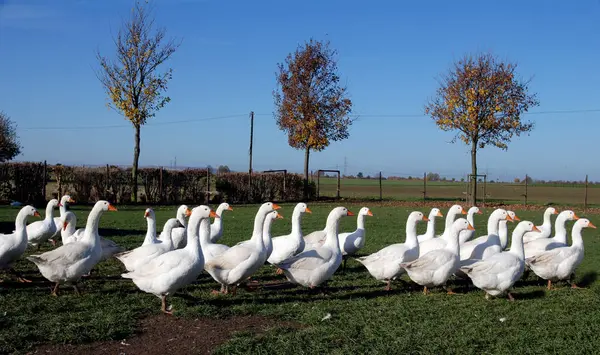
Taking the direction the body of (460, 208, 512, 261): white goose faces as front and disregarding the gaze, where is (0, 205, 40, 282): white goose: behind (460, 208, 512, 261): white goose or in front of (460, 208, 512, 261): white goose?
behind

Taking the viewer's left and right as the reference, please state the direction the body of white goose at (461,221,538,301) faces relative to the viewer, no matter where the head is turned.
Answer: facing to the right of the viewer

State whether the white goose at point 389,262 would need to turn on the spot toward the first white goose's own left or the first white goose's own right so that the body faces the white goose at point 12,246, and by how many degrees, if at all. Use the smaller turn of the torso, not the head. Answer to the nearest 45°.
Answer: approximately 180°

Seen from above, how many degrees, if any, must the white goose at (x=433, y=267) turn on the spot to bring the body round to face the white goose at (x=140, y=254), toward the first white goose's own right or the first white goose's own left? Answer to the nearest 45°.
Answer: approximately 180°

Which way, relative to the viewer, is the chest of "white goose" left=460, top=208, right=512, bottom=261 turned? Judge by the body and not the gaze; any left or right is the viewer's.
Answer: facing to the right of the viewer

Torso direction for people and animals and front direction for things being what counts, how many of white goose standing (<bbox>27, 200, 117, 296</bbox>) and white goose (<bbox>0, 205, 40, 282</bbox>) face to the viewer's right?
2

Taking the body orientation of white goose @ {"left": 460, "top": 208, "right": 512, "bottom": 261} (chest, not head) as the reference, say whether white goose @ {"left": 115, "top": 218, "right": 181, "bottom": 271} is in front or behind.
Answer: behind

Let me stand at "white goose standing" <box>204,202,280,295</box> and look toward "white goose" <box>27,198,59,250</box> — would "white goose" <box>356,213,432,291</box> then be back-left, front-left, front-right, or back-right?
back-right

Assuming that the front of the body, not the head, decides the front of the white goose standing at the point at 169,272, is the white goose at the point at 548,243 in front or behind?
in front

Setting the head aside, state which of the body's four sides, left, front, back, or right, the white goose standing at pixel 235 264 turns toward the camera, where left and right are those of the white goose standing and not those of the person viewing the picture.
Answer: right

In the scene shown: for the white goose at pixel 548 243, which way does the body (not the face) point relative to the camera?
to the viewer's right

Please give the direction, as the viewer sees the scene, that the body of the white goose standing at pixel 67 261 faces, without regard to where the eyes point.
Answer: to the viewer's right

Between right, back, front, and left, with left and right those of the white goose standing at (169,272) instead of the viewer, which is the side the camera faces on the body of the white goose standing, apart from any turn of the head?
right

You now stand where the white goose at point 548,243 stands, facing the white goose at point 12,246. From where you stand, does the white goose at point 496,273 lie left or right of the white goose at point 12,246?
left

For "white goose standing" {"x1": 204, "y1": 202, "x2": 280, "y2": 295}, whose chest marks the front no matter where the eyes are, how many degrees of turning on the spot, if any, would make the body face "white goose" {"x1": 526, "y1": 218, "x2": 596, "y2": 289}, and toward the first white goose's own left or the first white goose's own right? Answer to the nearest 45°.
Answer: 0° — it already faces it

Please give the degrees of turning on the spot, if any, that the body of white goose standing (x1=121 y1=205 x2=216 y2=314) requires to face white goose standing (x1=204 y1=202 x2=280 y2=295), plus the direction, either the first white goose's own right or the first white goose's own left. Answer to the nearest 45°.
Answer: approximately 45° to the first white goose's own left

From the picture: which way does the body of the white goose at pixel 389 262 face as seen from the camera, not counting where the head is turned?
to the viewer's right

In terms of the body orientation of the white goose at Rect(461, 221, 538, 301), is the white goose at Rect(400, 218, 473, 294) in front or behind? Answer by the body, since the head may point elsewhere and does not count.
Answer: behind
